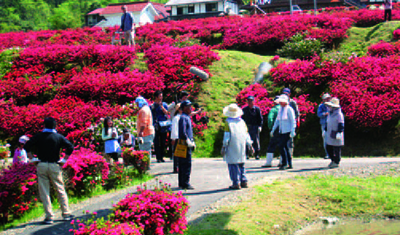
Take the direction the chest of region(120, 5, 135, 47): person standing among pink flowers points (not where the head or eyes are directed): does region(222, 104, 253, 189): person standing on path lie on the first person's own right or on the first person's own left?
on the first person's own left

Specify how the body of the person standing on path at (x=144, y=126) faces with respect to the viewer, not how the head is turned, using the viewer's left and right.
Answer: facing to the left of the viewer

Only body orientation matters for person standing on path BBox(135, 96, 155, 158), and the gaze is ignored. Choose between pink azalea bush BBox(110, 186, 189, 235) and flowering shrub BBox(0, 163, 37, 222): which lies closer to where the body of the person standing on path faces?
the flowering shrub

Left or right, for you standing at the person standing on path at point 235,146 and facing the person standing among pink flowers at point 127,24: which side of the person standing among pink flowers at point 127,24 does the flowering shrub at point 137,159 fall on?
left

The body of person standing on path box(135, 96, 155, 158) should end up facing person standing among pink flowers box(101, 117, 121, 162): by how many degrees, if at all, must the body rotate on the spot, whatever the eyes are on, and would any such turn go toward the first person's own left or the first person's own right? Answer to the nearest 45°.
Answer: approximately 45° to the first person's own right

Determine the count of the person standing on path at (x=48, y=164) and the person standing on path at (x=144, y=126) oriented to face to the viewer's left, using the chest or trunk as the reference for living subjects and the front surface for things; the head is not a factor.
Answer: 1

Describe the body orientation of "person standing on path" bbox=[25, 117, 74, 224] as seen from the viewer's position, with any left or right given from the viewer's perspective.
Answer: facing away from the viewer

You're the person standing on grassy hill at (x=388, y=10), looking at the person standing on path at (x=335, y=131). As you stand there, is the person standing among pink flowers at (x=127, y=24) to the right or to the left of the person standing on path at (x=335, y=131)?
right

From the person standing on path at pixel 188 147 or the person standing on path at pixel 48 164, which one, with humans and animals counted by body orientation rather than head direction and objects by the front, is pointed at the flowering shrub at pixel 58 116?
the person standing on path at pixel 48 164
